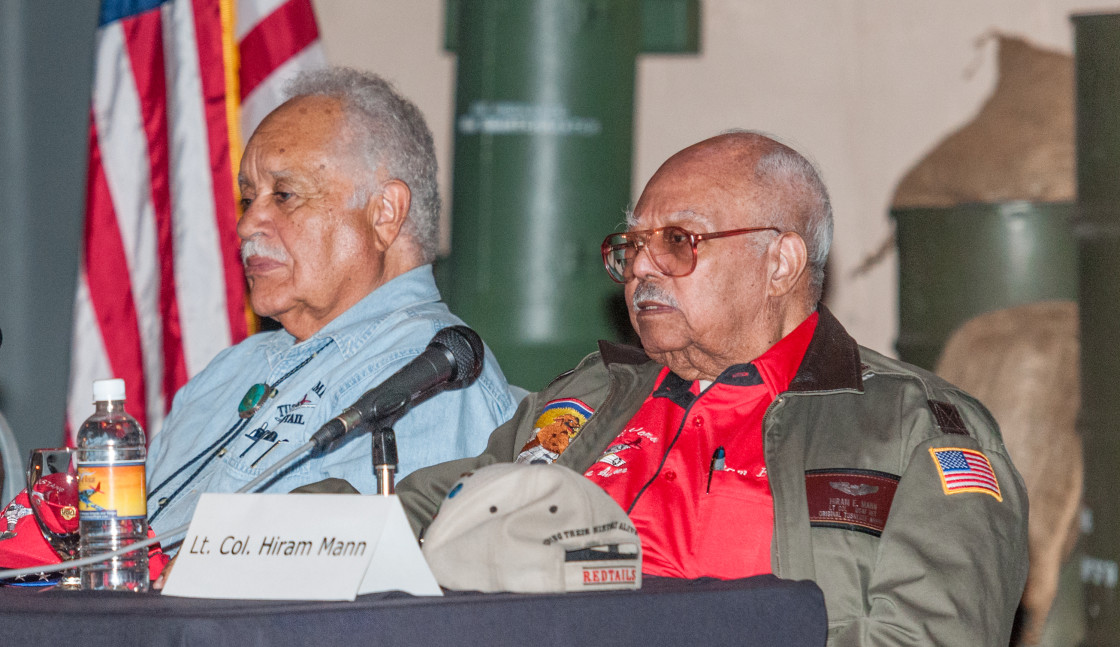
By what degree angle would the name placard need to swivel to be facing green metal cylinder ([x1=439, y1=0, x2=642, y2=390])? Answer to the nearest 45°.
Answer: approximately 135° to its right

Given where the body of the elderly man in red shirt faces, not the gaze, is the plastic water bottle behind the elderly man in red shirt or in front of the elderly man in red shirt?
in front

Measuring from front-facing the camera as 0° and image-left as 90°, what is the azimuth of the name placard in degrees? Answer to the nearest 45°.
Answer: approximately 45°

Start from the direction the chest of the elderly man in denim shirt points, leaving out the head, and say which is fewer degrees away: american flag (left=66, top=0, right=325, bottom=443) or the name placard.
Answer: the name placard

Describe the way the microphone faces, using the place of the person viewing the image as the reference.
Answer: facing away from the viewer and to the right of the viewer
